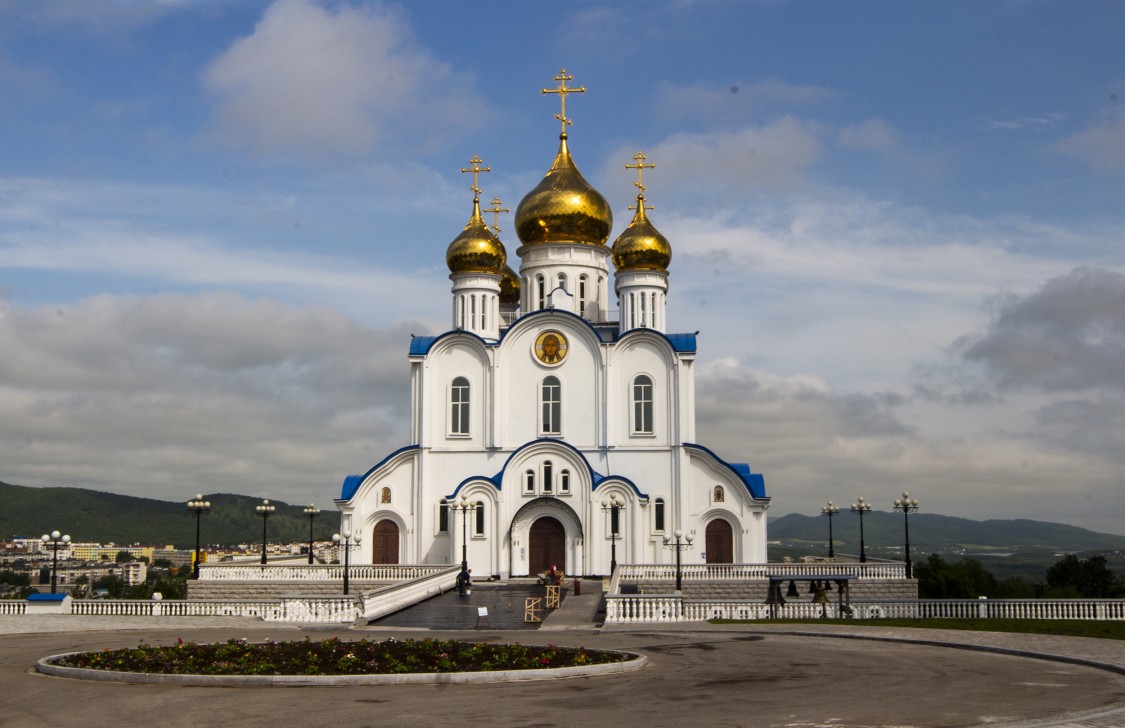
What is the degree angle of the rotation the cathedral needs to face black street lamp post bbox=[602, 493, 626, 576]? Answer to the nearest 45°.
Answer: approximately 45° to its left

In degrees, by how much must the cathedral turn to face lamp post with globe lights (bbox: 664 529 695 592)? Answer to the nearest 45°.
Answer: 0° — it already faces it

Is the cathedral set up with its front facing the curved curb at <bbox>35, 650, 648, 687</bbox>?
yes

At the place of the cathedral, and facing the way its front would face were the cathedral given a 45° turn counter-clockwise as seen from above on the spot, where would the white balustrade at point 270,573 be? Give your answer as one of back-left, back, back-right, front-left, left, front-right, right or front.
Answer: right

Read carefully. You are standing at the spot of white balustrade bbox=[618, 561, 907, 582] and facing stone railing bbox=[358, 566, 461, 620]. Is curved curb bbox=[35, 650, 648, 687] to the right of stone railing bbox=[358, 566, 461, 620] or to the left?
left

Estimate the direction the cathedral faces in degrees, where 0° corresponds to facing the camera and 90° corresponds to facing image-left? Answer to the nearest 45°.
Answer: approximately 0°

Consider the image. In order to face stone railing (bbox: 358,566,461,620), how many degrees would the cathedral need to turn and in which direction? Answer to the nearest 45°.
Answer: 0° — it already faces it

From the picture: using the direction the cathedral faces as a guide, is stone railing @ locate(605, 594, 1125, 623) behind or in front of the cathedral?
in front

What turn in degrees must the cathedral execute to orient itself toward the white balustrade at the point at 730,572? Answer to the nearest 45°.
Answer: approximately 45° to its left
